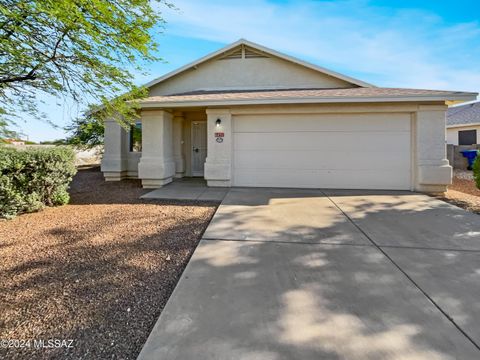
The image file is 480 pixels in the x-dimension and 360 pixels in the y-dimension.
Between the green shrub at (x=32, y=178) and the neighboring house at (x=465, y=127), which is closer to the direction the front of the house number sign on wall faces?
the green shrub

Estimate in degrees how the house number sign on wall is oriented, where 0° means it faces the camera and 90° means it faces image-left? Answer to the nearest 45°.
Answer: approximately 0°

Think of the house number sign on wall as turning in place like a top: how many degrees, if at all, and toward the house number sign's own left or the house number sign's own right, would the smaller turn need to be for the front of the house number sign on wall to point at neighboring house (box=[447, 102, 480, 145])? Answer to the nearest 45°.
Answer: approximately 135° to the house number sign's own left

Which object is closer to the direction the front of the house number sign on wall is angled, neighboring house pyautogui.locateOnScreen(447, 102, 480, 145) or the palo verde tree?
the palo verde tree
